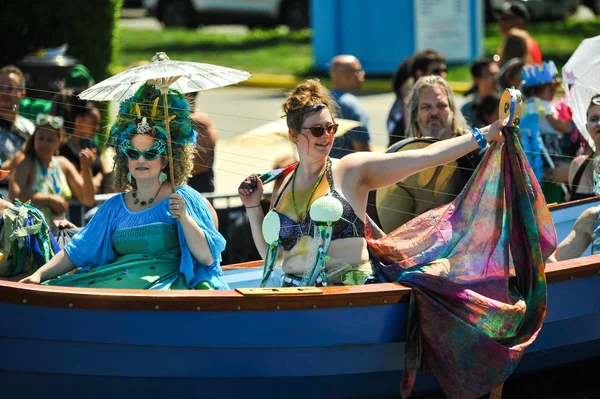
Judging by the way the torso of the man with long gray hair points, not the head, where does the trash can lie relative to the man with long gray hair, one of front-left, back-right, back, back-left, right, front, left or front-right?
back-right

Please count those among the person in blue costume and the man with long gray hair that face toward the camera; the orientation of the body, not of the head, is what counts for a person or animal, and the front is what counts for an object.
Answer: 2

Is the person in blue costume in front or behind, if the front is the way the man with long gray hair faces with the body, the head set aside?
in front

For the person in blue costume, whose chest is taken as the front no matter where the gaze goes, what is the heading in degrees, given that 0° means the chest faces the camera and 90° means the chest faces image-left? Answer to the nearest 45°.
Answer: approximately 0°

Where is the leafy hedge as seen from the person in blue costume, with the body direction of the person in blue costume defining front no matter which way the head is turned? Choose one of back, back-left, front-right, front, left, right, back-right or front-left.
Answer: back
